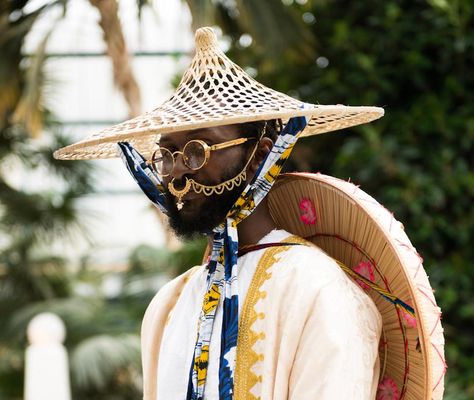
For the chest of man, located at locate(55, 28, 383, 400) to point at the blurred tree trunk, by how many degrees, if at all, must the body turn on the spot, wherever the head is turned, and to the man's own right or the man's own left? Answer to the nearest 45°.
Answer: approximately 135° to the man's own right

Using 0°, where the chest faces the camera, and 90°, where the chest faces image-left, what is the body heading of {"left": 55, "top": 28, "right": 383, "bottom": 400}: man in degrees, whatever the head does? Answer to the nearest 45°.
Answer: approximately 45°

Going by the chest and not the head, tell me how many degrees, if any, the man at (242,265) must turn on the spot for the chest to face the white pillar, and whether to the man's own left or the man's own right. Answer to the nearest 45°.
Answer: approximately 135° to the man's own right

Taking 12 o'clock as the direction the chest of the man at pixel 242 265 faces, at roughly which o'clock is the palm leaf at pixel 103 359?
The palm leaf is roughly at 4 o'clock from the man.
